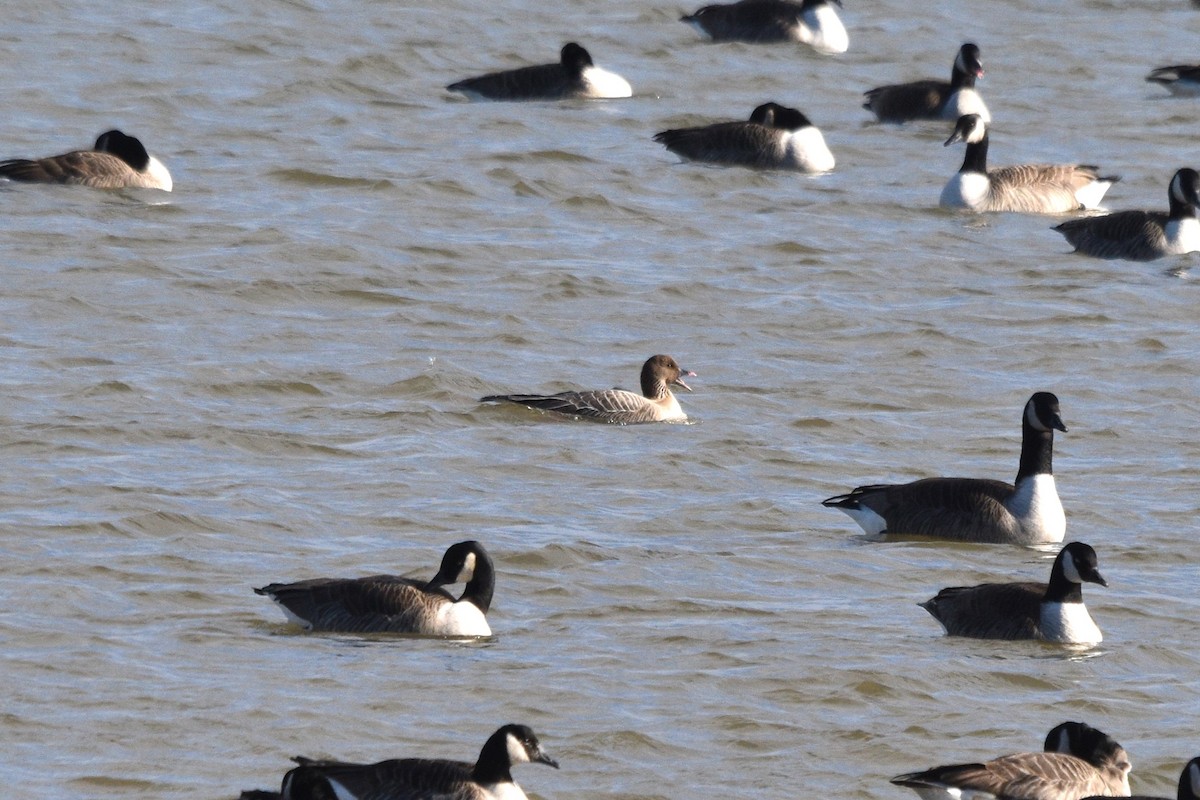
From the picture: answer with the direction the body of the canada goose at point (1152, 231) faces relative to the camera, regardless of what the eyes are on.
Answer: to the viewer's right

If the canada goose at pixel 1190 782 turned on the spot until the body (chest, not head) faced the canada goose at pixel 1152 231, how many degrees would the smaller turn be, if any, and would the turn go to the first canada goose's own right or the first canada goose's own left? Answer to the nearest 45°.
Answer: approximately 90° to the first canada goose's own left

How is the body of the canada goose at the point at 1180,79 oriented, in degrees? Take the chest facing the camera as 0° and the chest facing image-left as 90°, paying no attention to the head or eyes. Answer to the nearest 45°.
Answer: approximately 270°

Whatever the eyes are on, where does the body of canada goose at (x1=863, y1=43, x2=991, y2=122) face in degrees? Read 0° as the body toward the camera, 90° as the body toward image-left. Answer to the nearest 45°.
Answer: approximately 270°

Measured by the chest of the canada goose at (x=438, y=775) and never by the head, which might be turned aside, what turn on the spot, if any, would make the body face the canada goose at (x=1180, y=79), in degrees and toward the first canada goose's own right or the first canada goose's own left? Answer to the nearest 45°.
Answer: approximately 45° to the first canada goose's own left

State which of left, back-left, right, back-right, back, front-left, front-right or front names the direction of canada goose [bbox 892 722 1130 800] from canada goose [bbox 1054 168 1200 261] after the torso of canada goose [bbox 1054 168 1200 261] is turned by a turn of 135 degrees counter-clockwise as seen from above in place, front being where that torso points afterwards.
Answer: back-left

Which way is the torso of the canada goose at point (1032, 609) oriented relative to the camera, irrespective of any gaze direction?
to the viewer's right

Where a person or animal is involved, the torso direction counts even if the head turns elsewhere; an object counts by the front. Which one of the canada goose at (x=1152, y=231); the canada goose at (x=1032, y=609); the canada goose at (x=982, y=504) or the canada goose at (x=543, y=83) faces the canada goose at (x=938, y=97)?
the canada goose at (x=543, y=83)

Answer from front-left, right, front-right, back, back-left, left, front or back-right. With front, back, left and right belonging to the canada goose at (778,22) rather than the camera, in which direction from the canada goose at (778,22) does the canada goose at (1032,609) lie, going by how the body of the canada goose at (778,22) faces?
right

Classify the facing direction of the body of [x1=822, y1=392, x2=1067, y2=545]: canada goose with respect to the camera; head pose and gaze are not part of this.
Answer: to the viewer's right

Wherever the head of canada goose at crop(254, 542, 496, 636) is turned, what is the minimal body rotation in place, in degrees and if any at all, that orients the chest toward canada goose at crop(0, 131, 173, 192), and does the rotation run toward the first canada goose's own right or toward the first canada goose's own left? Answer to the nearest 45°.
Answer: approximately 90° to the first canada goose's own left

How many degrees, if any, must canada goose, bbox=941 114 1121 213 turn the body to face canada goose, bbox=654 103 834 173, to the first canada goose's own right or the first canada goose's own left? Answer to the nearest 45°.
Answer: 0° — it already faces it

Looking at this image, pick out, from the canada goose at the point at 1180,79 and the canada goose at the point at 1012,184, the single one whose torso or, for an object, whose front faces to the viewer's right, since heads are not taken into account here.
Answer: the canada goose at the point at 1180,79
